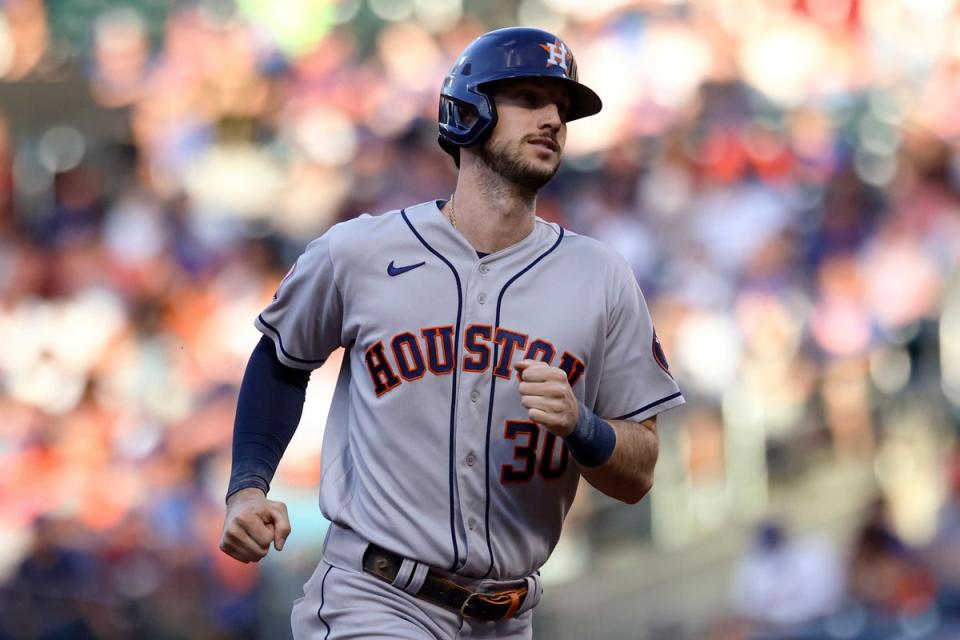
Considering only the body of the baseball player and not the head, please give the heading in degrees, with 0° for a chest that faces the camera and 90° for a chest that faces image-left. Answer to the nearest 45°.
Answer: approximately 315°

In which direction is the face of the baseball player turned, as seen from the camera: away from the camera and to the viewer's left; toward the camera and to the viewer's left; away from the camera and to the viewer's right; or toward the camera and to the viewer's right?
toward the camera and to the viewer's right

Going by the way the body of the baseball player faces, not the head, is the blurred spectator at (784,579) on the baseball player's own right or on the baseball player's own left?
on the baseball player's own left
